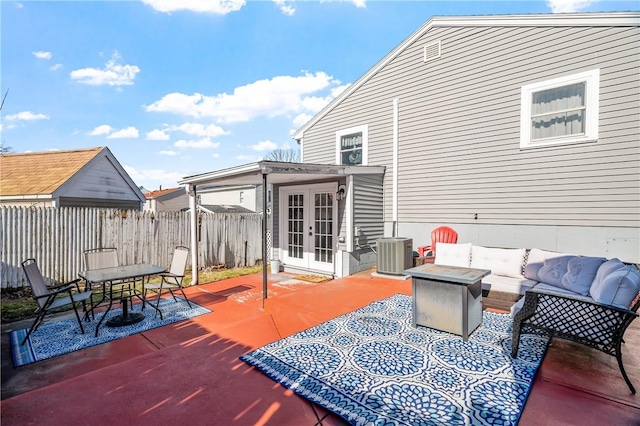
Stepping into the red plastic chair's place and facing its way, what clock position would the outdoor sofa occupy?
The outdoor sofa is roughly at 10 o'clock from the red plastic chair.

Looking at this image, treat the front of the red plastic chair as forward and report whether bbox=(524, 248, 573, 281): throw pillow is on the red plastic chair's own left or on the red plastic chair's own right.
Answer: on the red plastic chair's own left

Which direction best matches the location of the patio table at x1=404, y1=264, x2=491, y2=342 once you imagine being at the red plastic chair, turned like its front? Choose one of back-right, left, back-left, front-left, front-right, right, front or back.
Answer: front-left

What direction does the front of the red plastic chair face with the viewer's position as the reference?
facing the viewer and to the left of the viewer

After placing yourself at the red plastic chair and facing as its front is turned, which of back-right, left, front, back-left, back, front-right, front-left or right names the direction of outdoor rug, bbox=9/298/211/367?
front

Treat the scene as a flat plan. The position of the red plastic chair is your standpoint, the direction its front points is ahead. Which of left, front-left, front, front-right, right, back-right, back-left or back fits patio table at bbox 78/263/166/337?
front
